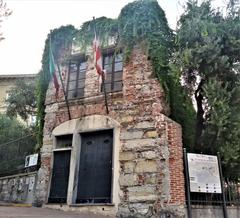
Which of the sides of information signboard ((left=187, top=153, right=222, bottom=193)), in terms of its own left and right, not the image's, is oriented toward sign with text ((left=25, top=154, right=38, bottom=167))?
right

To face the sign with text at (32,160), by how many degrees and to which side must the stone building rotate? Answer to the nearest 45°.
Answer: approximately 90° to its right

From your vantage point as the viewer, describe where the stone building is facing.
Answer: facing the viewer and to the left of the viewer

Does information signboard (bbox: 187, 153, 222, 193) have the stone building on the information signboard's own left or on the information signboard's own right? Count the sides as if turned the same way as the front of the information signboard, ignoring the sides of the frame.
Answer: on the information signboard's own right

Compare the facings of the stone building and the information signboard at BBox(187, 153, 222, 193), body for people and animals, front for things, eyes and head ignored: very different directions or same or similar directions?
same or similar directions

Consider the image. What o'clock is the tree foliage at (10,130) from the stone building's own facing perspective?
The tree foliage is roughly at 3 o'clock from the stone building.

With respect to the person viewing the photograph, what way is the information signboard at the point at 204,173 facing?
facing the viewer

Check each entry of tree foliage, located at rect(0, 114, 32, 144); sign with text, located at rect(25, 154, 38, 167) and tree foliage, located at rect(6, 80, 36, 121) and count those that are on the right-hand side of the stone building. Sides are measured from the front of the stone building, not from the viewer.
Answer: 3

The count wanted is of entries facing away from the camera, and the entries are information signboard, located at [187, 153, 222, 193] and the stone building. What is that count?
0
